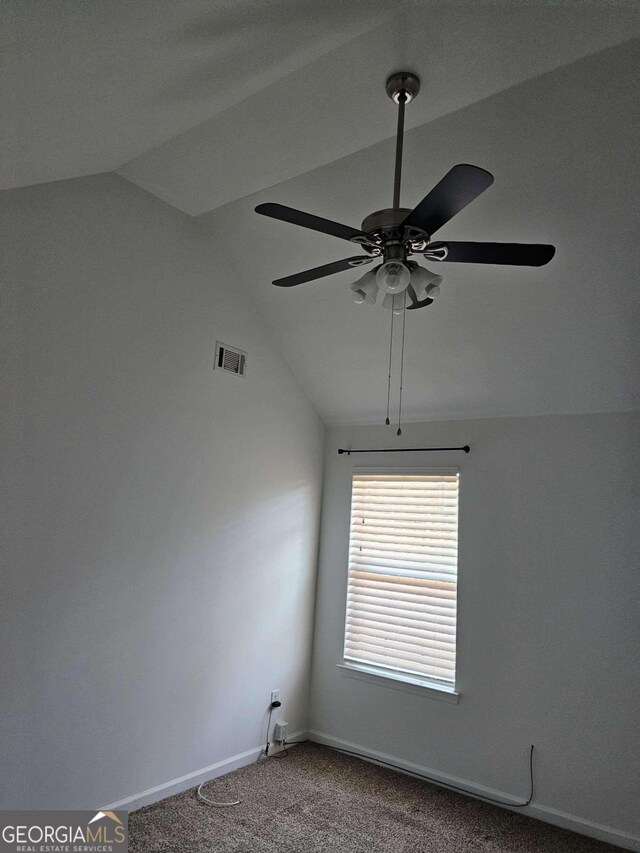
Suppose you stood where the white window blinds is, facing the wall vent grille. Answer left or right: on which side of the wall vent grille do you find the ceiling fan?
left

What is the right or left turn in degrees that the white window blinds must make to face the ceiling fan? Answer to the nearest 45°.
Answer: approximately 45° to its left

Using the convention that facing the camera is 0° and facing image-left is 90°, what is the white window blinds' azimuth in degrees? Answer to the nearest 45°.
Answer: approximately 45°
